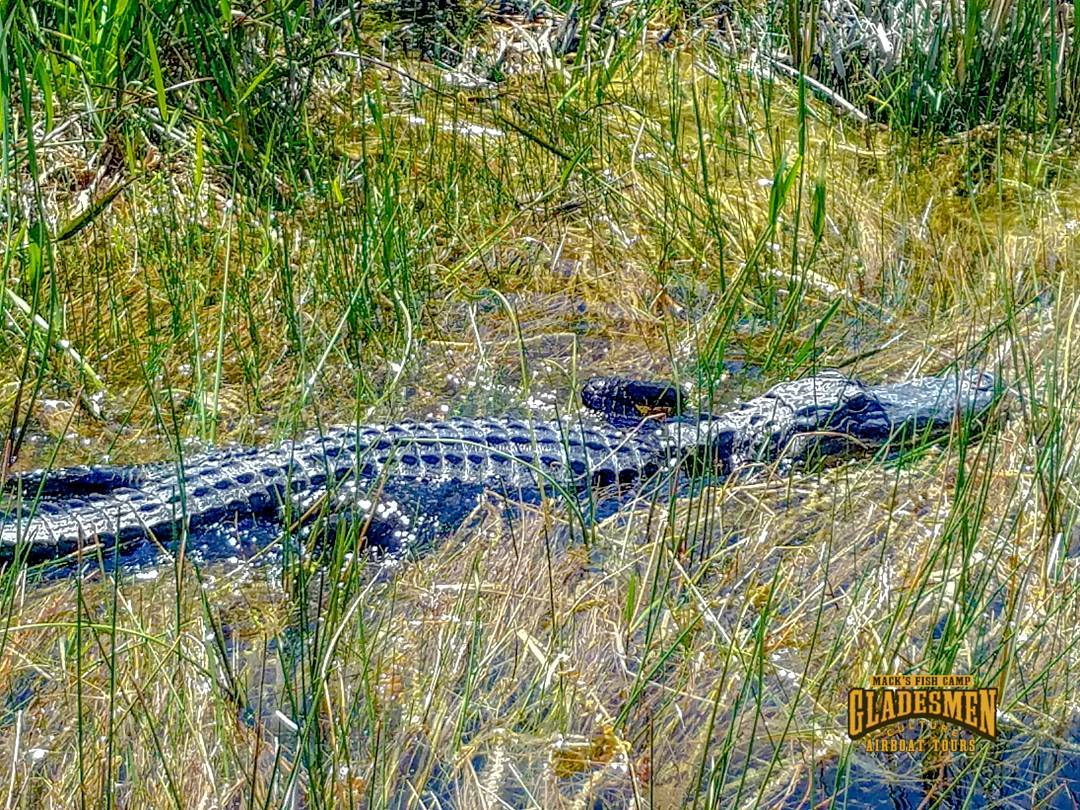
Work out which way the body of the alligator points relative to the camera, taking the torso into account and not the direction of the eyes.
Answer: to the viewer's right
